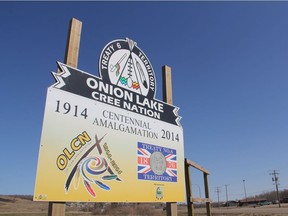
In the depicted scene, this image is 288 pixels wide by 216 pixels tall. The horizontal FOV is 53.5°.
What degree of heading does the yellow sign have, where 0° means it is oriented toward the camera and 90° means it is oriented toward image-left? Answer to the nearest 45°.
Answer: approximately 315°
